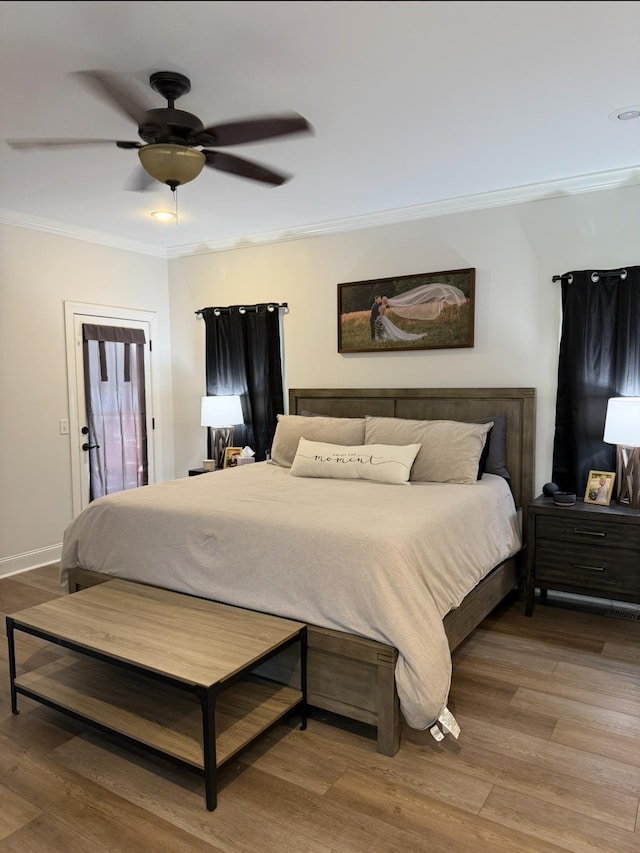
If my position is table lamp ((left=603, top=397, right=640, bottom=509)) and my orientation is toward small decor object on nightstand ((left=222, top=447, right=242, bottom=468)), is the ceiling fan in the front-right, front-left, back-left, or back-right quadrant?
front-left

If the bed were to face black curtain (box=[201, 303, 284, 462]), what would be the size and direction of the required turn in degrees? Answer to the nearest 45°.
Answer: approximately 135° to its right

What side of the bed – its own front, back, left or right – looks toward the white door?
right

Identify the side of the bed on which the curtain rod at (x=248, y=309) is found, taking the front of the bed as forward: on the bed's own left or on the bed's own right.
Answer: on the bed's own right

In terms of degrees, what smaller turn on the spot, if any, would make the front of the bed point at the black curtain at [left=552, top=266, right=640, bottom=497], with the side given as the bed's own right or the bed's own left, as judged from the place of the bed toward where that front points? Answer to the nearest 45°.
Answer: approximately 180°

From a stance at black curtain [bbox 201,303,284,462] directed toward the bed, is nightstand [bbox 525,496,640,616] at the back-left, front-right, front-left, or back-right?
front-left

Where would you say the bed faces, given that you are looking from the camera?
facing the viewer and to the left of the viewer

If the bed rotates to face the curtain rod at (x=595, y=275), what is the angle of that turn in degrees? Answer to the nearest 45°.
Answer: approximately 180°

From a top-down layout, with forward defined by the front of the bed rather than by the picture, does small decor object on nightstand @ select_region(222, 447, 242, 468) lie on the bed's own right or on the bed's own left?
on the bed's own right

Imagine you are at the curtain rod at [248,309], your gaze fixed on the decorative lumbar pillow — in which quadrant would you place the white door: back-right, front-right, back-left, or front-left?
back-right
